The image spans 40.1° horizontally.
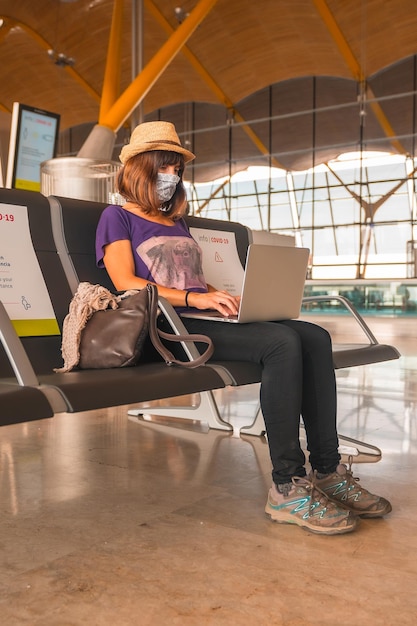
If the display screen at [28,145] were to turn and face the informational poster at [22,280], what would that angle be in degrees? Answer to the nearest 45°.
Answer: approximately 45° to its right

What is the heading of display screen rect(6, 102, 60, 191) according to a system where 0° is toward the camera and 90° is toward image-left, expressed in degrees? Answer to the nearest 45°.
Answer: approximately 315°

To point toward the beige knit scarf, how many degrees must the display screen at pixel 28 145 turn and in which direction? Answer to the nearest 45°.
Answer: approximately 45° to its right

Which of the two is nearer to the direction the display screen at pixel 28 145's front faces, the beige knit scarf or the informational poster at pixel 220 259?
the informational poster

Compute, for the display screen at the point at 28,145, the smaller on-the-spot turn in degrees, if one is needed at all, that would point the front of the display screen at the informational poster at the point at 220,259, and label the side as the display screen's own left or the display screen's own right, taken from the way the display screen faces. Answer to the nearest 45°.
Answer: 0° — it already faces it
